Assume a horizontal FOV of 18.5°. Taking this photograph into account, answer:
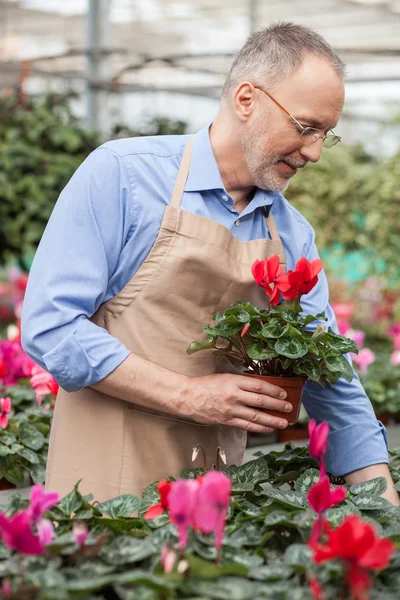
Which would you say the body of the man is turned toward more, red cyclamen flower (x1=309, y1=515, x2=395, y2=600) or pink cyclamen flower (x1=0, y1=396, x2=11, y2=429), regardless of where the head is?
the red cyclamen flower

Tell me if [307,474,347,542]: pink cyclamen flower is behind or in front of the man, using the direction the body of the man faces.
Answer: in front

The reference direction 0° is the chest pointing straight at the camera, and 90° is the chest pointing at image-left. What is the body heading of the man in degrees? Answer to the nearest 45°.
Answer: approximately 315°

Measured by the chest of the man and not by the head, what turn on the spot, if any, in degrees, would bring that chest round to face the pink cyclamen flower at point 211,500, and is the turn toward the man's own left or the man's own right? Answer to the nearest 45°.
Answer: approximately 45° to the man's own right

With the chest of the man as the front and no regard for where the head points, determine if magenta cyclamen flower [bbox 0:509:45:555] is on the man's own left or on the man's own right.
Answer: on the man's own right
